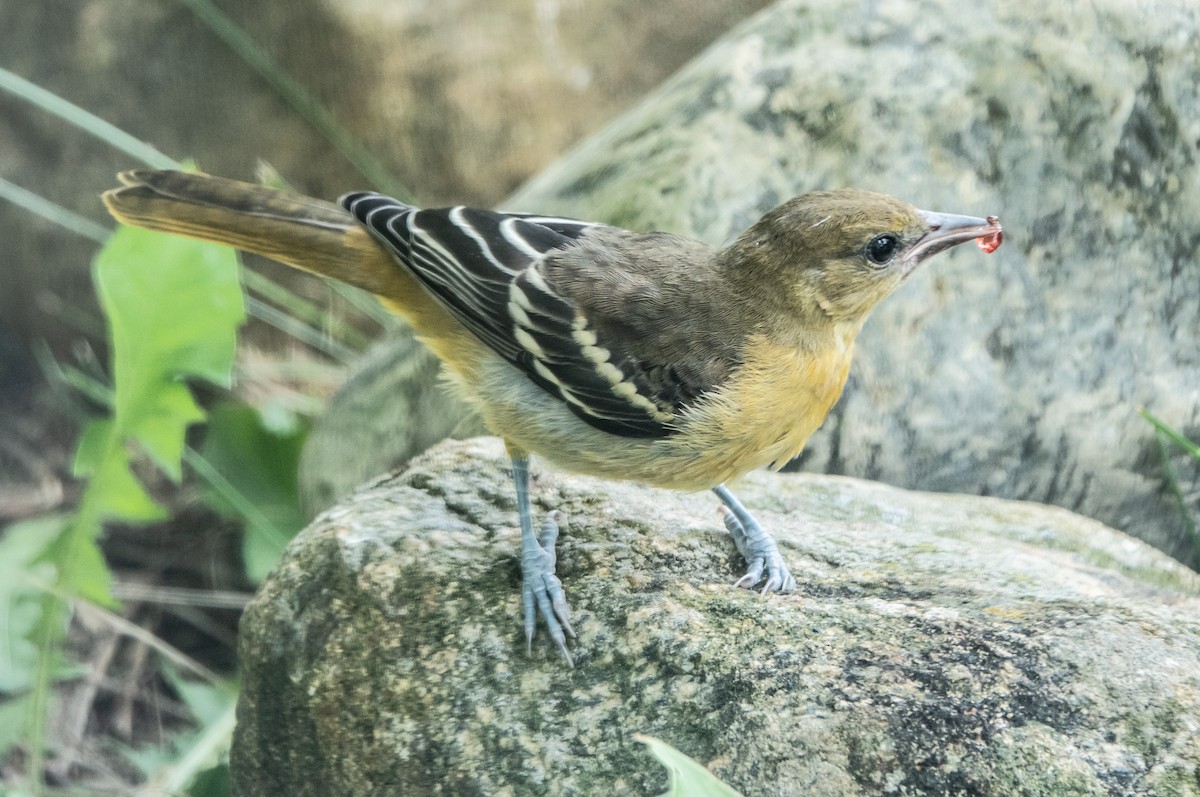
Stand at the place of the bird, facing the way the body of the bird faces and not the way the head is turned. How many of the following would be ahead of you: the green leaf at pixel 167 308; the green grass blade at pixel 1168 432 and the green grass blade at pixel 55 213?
1

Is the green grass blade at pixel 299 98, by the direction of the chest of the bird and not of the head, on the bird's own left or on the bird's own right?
on the bird's own left

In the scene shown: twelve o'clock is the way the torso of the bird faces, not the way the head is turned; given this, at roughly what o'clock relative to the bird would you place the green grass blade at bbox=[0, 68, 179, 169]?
The green grass blade is roughly at 7 o'clock from the bird.

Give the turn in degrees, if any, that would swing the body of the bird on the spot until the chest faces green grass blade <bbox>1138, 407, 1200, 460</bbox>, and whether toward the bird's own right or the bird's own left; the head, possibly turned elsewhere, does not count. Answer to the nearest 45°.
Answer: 0° — it already faces it

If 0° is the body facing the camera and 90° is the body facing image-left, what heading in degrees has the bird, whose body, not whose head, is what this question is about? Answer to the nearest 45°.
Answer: approximately 270°

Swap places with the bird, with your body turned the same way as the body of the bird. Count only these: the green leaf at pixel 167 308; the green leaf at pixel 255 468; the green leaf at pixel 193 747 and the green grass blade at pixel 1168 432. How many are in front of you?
1

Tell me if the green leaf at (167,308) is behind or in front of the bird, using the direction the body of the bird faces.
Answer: behind
